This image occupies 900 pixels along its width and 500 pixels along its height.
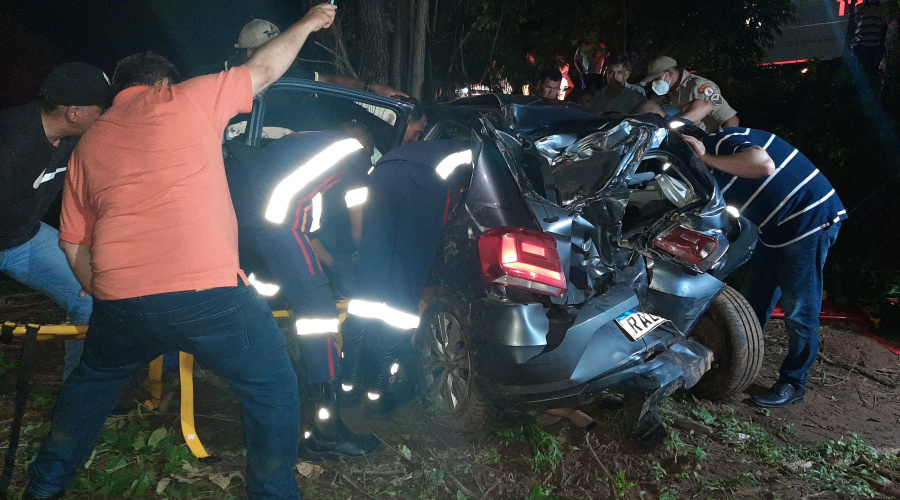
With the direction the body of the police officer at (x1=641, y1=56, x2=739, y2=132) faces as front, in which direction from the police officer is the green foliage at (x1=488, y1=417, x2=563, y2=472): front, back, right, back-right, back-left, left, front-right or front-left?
front-left

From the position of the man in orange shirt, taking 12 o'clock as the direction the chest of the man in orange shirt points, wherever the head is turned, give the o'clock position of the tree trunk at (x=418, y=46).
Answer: The tree trunk is roughly at 1 o'clock from the man in orange shirt.

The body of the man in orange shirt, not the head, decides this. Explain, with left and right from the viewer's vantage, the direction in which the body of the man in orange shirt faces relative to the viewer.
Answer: facing away from the viewer

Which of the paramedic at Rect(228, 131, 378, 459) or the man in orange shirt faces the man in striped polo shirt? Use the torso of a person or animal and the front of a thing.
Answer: the paramedic

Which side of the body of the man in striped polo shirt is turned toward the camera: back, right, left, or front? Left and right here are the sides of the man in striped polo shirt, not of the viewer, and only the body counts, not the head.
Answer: left

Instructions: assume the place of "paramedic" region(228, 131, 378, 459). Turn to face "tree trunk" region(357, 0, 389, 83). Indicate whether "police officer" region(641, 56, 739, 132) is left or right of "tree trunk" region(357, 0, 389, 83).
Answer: right

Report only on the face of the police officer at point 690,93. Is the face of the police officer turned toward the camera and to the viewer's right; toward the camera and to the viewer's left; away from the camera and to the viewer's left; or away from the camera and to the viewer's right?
toward the camera and to the viewer's left

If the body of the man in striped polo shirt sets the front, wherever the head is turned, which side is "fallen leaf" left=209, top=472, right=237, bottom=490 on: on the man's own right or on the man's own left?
on the man's own left

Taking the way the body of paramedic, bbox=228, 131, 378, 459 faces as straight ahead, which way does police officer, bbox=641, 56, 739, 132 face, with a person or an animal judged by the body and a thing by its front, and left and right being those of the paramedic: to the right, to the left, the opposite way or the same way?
the opposite way

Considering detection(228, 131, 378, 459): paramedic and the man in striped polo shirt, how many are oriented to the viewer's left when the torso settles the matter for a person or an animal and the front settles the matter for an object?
1

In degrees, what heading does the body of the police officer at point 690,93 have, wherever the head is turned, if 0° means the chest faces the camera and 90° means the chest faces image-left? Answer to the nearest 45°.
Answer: approximately 45°

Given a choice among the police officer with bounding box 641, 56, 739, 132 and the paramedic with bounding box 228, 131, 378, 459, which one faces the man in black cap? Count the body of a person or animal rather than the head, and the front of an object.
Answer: the police officer

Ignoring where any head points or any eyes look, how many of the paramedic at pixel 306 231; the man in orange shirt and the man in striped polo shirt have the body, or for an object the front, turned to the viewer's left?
1
